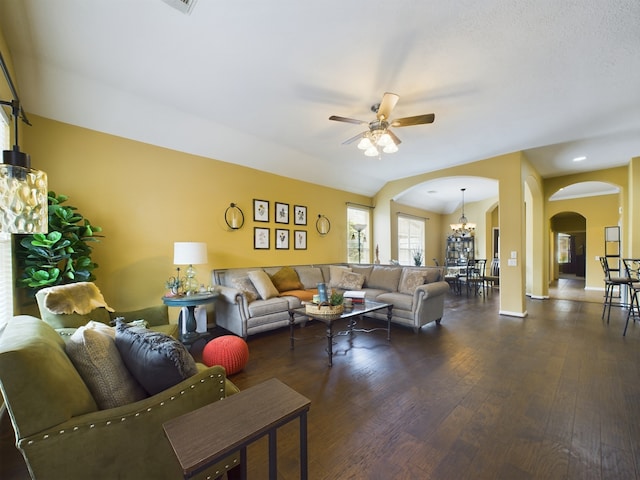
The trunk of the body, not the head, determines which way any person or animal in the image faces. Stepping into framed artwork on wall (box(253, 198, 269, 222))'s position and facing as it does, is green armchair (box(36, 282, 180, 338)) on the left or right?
on its right

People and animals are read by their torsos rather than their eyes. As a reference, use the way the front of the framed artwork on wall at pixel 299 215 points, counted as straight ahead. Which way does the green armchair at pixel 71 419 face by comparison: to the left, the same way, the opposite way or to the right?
to the left

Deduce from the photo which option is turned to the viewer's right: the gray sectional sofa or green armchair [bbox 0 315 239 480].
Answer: the green armchair

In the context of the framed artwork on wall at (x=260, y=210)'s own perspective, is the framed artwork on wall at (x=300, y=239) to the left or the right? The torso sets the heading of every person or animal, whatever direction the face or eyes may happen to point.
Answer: on its left

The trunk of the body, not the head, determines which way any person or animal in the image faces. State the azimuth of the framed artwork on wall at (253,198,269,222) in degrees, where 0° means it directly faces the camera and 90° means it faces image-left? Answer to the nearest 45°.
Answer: approximately 315°

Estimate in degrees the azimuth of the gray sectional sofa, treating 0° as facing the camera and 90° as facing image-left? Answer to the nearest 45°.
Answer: approximately 0°

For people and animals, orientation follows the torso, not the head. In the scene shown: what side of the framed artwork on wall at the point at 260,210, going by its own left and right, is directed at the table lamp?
right

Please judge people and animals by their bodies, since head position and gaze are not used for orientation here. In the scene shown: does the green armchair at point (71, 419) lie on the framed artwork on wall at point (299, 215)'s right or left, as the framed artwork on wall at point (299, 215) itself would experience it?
on its right

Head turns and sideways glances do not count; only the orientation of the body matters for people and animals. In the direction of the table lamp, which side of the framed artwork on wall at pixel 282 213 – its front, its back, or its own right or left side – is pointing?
right

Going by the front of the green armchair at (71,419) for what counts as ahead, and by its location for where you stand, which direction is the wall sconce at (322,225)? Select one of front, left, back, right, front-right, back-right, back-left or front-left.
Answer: front-left

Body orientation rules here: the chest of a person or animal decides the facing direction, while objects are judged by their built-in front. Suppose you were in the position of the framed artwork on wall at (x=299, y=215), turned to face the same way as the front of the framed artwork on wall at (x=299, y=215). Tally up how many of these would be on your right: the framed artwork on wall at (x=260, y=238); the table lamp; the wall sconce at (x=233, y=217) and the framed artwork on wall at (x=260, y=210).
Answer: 4

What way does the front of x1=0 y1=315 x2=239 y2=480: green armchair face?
to the viewer's right

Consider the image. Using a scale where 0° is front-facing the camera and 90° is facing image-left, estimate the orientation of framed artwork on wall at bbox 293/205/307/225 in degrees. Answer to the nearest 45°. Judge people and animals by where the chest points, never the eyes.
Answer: approximately 315°
